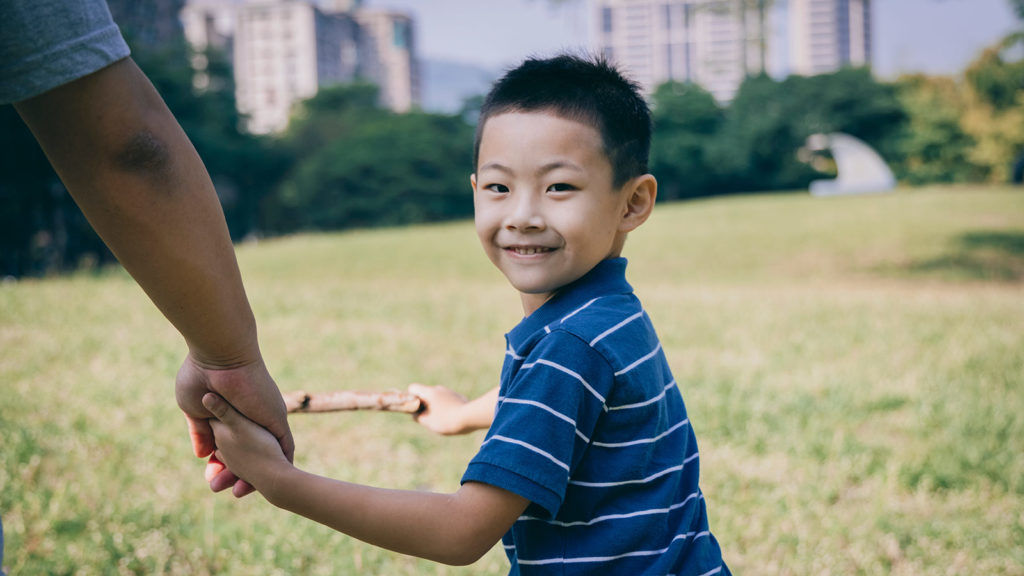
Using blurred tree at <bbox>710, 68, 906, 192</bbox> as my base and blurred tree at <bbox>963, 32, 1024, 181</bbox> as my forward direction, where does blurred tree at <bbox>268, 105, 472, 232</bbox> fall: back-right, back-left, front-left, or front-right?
back-right

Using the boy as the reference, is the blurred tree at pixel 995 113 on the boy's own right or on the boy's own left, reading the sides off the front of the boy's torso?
on the boy's own right
